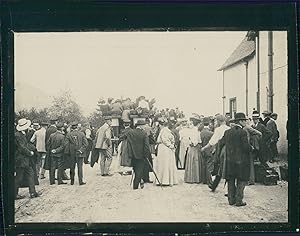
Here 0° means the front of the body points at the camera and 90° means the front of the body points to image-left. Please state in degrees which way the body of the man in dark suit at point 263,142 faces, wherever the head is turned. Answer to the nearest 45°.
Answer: approximately 90°

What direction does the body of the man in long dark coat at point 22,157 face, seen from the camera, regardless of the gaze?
to the viewer's right

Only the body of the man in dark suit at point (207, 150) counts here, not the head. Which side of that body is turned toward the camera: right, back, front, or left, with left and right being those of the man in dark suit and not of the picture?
back

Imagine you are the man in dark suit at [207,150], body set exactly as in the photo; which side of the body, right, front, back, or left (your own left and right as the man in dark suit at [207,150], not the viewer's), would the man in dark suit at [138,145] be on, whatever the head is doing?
left
